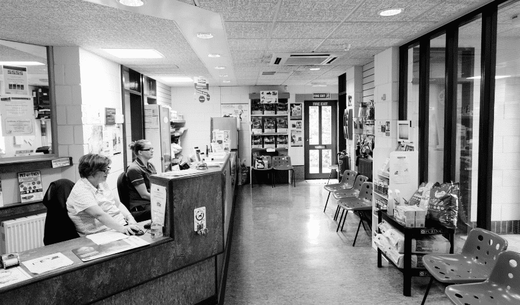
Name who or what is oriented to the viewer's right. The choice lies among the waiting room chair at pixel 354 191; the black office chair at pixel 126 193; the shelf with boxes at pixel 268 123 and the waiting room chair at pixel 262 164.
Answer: the black office chair

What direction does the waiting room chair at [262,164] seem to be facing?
toward the camera

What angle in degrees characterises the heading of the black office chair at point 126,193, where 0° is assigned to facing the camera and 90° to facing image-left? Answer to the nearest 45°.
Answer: approximately 270°

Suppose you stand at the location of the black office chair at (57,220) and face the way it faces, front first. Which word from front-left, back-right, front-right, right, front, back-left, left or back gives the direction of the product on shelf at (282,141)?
front-left

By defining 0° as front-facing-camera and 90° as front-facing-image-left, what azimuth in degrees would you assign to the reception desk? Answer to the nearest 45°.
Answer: approximately 315°

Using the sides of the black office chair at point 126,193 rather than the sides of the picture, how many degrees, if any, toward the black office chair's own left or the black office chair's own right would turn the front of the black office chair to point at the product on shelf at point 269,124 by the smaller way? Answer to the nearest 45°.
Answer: approximately 45° to the black office chair's own left

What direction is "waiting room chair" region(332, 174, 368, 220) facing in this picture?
to the viewer's left

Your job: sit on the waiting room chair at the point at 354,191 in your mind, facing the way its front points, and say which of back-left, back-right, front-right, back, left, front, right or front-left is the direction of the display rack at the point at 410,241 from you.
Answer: left

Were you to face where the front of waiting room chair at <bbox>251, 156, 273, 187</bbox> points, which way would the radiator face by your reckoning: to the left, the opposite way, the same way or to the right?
to the left

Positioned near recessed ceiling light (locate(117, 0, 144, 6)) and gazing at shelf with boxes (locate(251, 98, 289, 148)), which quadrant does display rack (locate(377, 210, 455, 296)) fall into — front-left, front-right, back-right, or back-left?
front-right

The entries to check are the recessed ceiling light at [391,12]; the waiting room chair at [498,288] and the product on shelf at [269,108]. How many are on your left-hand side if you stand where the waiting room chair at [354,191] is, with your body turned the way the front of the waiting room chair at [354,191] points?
2

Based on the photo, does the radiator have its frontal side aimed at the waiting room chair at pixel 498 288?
yes

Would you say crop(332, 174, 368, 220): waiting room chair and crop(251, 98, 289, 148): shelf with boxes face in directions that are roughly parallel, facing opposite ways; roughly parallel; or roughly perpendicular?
roughly perpendicular

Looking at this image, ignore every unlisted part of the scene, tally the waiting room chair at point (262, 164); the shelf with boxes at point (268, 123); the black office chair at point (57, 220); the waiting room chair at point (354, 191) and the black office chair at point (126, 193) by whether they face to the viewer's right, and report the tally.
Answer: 2

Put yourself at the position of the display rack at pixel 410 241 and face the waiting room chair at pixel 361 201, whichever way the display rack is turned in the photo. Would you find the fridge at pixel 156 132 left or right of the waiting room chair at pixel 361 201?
left
